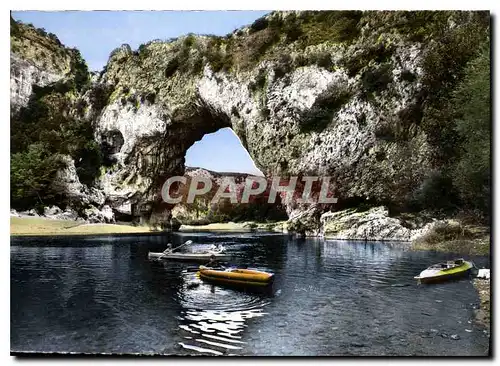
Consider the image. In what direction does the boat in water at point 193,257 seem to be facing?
to the viewer's left

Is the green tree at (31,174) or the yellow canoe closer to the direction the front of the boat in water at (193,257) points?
the green tree

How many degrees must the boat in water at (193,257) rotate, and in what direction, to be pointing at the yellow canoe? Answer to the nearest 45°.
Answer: approximately 135° to its left

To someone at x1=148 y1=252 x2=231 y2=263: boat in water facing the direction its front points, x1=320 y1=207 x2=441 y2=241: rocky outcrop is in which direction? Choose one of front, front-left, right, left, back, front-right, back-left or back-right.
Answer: back

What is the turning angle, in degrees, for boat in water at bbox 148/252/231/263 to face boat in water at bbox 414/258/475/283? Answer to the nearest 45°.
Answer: approximately 180°

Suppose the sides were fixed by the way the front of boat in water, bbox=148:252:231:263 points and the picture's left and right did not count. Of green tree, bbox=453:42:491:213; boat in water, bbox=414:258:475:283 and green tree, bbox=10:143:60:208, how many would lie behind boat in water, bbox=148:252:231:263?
2
